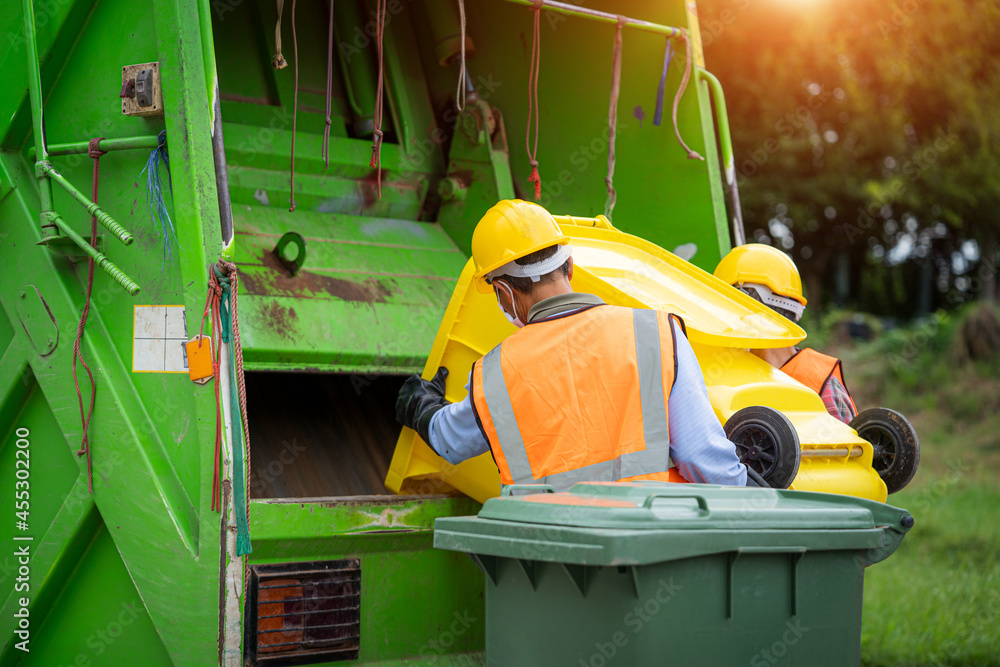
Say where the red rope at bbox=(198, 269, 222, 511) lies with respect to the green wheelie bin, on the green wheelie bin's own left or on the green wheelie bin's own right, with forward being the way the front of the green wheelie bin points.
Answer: on the green wheelie bin's own right

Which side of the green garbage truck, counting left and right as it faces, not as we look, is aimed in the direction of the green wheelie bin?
back

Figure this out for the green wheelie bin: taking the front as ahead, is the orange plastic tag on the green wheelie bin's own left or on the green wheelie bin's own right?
on the green wheelie bin's own right

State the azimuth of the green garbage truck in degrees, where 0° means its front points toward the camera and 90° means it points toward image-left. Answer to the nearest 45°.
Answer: approximately 135°

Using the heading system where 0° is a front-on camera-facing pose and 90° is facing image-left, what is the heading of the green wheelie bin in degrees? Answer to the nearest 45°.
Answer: approximately 45°
